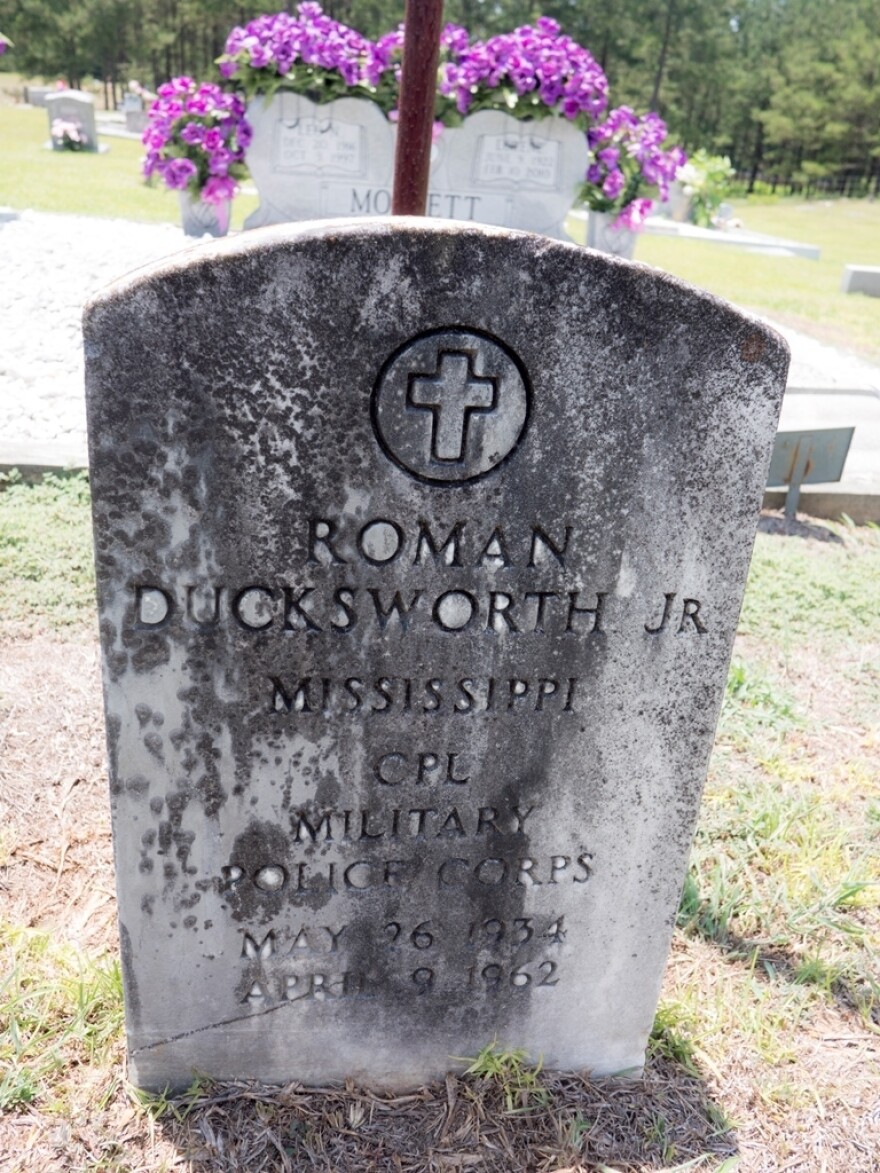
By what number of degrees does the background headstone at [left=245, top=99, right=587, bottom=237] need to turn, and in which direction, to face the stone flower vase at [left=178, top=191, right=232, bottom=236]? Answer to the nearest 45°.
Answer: approximately 135° to its right

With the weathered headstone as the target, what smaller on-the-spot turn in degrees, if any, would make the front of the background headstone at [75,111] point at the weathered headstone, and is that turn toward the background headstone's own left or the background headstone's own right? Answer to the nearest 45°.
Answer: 0° — it already faces it

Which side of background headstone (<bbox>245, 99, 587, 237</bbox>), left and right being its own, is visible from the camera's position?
front

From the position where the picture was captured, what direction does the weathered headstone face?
facing the viewer

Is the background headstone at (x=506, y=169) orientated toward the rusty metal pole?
yes

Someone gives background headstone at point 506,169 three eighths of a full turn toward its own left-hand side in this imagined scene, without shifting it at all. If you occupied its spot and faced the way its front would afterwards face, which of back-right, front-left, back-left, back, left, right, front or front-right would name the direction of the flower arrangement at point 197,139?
back-left

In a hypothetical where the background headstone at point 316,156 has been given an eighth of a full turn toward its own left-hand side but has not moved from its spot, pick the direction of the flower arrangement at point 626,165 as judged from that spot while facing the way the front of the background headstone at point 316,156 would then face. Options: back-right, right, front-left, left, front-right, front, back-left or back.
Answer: front-left

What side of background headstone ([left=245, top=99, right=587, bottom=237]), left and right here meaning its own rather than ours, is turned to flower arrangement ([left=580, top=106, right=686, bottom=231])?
left

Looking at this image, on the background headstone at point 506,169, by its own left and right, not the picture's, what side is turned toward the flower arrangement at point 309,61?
right
